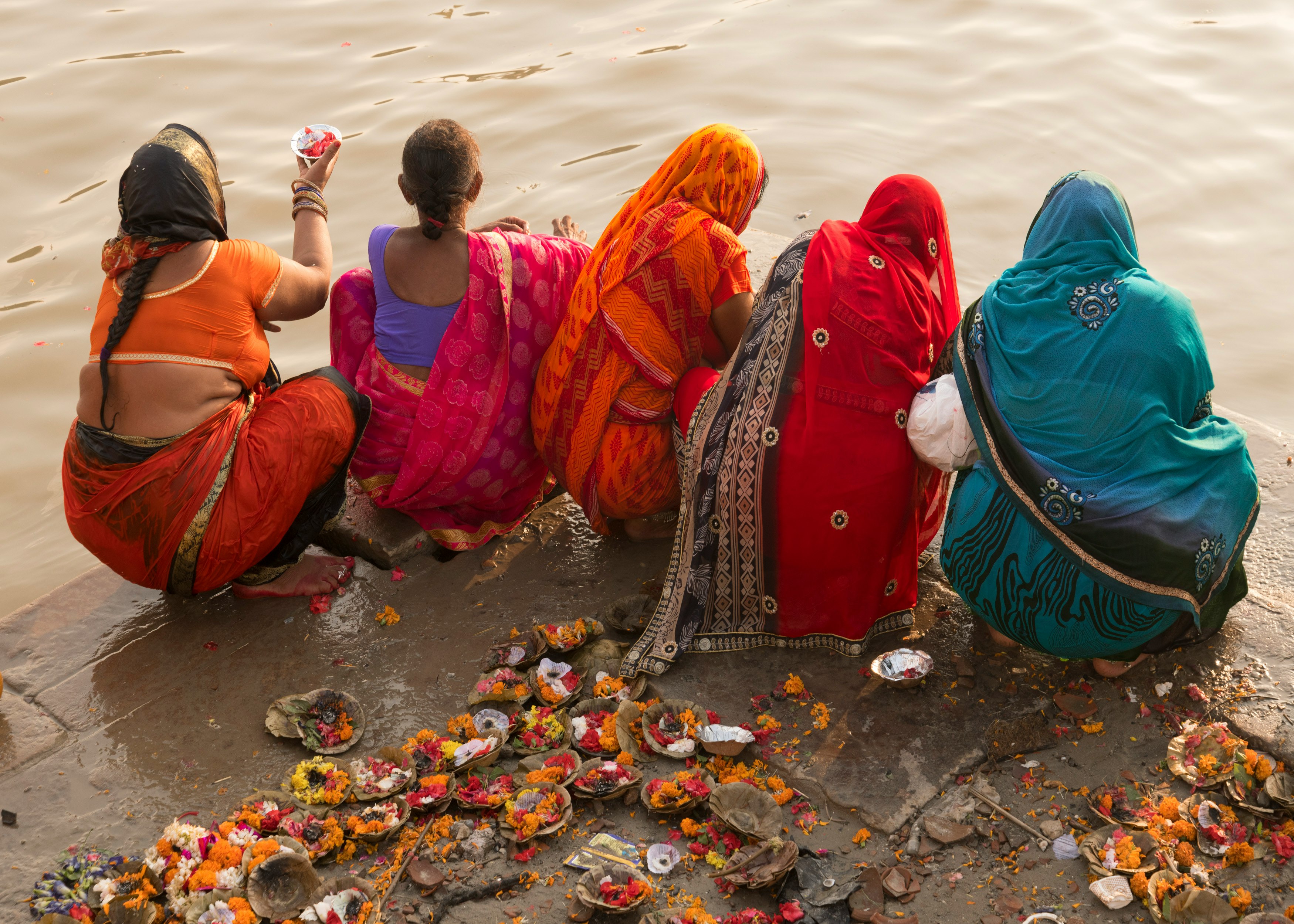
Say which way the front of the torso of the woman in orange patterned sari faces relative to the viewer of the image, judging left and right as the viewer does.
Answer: facing away from the viewer and to the right of the viewer

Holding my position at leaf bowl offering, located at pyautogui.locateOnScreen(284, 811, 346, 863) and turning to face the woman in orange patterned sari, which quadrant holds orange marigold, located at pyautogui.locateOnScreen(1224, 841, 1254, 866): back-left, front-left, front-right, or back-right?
front-right

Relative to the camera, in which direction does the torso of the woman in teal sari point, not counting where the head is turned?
away from the camera

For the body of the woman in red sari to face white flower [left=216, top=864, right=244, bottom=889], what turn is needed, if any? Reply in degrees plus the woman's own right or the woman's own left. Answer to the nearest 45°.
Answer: approximately 180°

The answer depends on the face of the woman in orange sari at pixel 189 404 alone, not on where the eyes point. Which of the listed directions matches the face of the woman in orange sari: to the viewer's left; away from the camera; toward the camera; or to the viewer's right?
away from the camera

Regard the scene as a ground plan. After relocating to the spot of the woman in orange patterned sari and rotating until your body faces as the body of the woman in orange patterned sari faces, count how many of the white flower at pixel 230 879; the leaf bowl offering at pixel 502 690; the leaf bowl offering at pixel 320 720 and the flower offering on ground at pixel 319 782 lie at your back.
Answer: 4

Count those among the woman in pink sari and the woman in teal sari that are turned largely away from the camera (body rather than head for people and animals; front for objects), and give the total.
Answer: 2

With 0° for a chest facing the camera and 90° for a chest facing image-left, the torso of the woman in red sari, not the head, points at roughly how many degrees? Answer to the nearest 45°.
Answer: approximately 225°

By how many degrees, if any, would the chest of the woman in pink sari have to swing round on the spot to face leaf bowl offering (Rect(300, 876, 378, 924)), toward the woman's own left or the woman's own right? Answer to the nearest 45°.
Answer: approximately 180°

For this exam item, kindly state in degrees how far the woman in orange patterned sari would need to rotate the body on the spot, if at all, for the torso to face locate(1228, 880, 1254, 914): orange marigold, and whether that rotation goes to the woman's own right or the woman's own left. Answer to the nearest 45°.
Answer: approximately 90° to the woman's own right

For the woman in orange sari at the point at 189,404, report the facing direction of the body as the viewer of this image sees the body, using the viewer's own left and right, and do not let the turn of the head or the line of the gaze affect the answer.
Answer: facing away from the viewer and to the right of the viewer

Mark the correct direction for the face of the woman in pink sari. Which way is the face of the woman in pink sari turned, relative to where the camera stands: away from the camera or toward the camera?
away from the camera

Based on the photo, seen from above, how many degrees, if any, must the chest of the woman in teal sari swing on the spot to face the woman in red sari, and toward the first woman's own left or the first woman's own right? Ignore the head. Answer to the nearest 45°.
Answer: approximately 90° to the first woman's own left

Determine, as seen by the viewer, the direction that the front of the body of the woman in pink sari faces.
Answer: away from the camera

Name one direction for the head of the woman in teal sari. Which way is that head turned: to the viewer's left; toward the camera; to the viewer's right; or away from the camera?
away from the camera

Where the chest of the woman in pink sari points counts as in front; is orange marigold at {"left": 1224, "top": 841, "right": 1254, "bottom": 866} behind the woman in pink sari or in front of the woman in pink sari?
behind

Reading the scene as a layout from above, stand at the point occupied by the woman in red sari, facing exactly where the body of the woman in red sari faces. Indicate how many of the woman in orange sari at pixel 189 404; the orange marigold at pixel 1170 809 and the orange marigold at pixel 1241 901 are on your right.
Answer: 2
